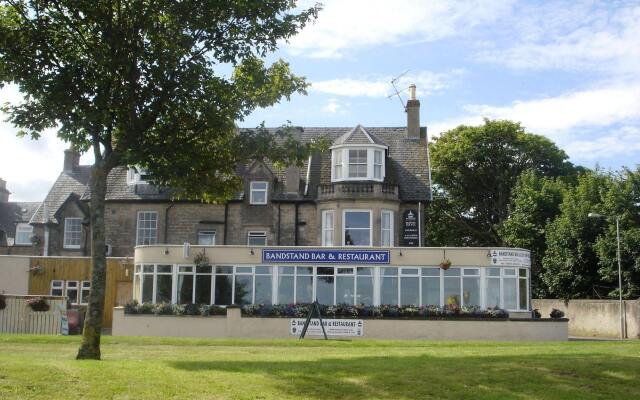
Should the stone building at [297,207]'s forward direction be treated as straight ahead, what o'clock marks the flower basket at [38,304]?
The flower basket is roughly at 2 o'clock from the stone building.

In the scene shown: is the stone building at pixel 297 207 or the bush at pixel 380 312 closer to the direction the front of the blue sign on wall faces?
the bush

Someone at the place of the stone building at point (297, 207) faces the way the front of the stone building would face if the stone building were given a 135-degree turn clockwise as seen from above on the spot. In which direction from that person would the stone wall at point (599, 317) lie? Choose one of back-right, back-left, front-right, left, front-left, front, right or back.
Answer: back-right

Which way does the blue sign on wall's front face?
toward the camera

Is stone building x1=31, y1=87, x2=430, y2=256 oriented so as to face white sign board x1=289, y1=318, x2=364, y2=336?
yes

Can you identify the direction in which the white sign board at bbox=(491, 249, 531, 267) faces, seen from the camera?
facing the viewer

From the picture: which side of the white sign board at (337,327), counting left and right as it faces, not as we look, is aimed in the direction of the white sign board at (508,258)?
left

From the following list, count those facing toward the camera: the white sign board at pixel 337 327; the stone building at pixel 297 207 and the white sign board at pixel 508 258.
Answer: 3

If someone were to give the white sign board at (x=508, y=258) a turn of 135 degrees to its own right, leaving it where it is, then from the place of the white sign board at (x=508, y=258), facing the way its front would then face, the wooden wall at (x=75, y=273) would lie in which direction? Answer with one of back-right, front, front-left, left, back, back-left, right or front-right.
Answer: front-left

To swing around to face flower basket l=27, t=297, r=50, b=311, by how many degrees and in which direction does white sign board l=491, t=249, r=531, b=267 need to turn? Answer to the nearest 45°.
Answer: approximately 90° to its right

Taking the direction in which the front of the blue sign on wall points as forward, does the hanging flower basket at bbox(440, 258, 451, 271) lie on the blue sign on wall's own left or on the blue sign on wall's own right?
on the blue sign on wall's own left

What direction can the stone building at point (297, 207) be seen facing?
toward the camera
